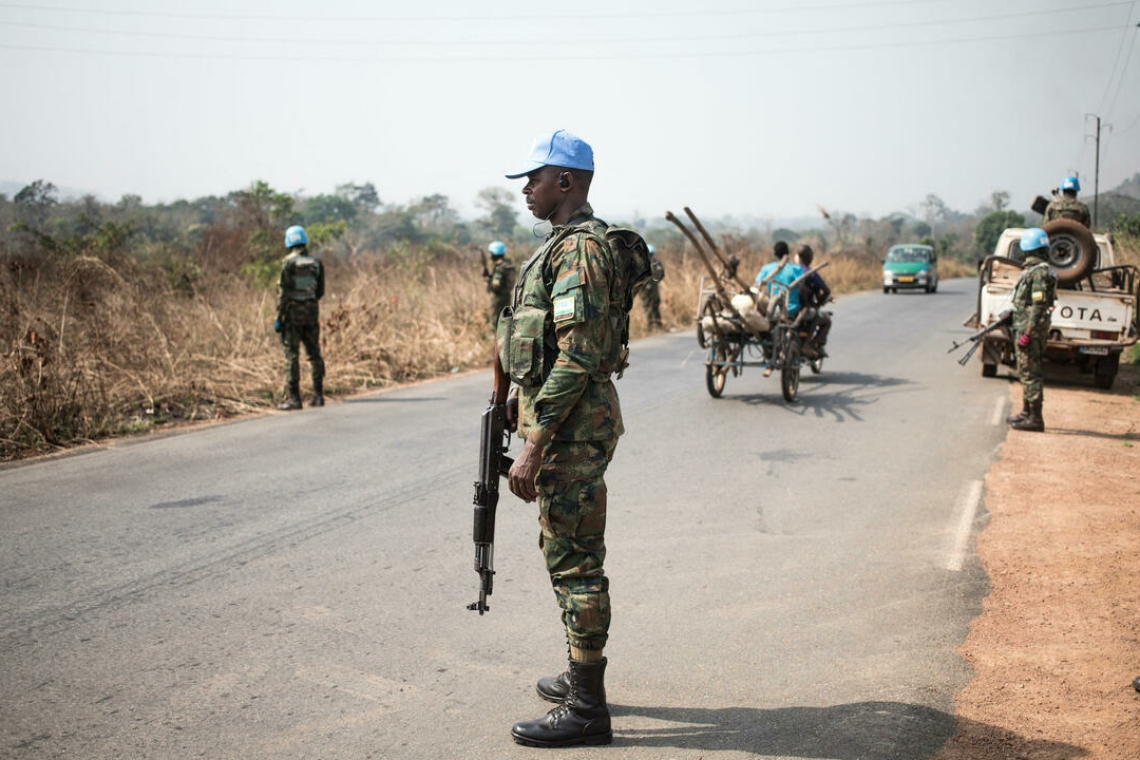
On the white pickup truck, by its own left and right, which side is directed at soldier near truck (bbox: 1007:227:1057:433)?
back

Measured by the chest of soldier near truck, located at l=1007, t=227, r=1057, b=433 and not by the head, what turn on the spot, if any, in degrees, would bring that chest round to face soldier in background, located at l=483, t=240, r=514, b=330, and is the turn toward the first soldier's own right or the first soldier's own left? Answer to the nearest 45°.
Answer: approximately 45° to the first soldier's own right

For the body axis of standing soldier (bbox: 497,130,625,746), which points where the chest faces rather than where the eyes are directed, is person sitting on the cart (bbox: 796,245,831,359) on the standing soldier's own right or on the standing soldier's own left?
on the standing soldier's own right

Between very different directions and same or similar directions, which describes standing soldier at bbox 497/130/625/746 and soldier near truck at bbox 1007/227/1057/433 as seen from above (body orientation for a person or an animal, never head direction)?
same or similar directions

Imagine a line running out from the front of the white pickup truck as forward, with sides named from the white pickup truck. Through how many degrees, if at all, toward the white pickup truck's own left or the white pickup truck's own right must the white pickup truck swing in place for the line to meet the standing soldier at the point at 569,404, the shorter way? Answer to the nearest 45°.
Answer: approximately 180°

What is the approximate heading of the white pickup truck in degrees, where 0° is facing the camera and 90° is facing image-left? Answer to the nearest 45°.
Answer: approximately 180°

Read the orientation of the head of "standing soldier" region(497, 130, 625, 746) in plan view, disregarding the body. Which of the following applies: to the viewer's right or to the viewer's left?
to the viewer's left

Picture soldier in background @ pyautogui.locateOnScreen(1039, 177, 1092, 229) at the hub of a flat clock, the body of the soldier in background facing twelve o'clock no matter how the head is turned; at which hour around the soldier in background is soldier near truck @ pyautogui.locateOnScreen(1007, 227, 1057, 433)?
The soldier near truck is roughly at 6 o'clock from the soldier in background.

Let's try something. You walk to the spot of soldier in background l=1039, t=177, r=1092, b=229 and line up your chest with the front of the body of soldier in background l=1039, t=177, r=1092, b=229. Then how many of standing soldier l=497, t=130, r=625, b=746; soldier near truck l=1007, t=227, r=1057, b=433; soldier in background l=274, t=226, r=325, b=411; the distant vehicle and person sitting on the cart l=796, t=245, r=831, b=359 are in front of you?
1

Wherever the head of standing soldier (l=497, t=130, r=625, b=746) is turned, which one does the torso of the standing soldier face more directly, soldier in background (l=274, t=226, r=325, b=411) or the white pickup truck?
the soldier in background

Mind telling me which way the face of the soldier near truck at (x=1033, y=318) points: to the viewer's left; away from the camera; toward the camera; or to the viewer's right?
to the viewer's left

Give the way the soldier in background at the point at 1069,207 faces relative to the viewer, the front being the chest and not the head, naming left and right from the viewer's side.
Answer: facing away from the viewer

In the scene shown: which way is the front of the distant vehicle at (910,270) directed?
toward the camera

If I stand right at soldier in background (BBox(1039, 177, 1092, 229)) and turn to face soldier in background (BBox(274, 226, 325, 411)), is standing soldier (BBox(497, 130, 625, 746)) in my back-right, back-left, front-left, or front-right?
front-left
